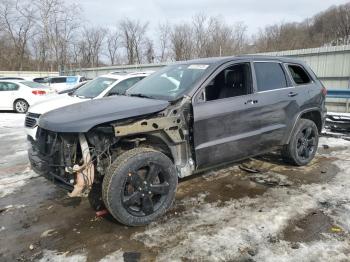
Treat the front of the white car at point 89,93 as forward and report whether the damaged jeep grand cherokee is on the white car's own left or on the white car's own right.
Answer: on the white car's own left

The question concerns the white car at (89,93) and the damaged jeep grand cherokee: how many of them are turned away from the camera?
0

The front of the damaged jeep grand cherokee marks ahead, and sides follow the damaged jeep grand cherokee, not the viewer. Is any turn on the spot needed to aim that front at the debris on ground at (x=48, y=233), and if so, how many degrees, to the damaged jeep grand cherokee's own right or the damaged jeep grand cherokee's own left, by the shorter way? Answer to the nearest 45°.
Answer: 0° — it already faces it

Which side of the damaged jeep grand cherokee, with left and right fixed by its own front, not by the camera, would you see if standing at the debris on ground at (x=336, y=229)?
left

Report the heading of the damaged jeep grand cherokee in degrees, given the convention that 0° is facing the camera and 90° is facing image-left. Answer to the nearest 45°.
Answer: approximately 45°

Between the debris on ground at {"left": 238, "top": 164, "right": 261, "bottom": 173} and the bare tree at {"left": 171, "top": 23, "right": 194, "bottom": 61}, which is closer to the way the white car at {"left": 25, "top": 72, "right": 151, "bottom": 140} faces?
the debris on ground

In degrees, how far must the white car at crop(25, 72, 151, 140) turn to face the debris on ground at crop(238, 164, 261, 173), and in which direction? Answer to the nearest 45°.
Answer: approximately 90° to its left

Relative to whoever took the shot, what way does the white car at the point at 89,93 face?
facing the viewer and to the left of the viewer

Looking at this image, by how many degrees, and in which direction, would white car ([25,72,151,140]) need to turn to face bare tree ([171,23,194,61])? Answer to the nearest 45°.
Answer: approximately 135° to its right

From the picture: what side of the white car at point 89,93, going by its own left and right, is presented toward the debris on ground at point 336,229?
left
